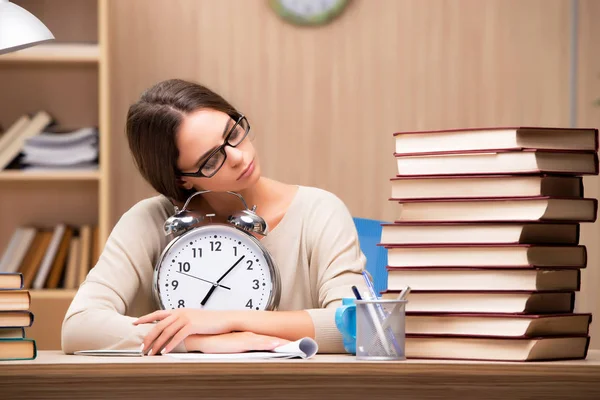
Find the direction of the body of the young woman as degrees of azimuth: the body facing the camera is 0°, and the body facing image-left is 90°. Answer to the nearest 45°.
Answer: approximately 0°

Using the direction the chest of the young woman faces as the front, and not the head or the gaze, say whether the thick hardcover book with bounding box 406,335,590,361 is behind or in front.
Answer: in front

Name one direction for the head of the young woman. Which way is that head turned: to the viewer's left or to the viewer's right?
to the viewer's right

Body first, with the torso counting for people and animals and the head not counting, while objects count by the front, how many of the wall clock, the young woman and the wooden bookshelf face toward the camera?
3

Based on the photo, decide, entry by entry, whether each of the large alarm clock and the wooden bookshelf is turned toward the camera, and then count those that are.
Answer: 2

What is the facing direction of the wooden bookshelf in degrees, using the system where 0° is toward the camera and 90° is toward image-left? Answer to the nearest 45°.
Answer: approximately 0°
